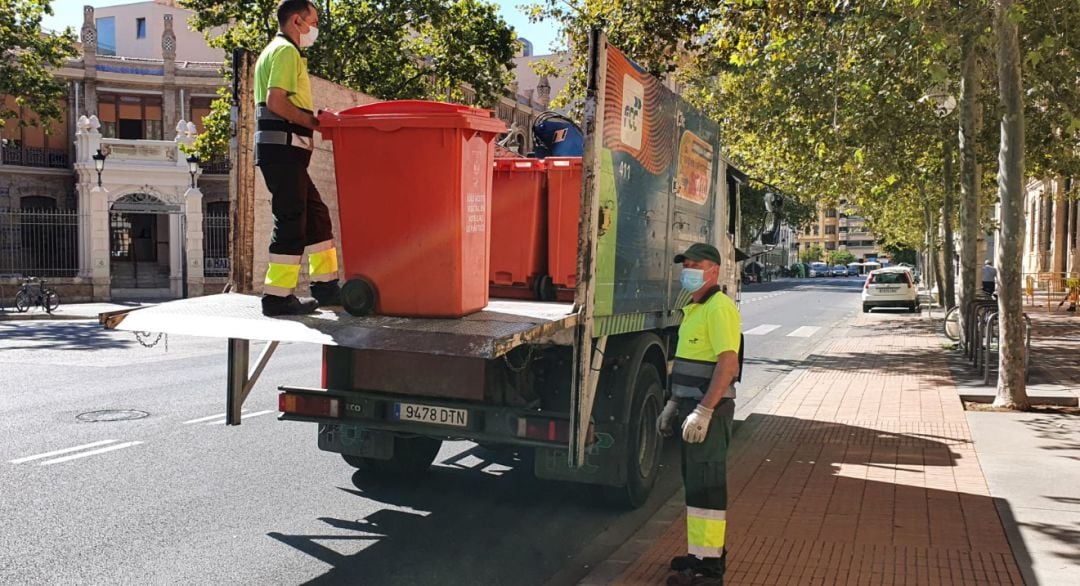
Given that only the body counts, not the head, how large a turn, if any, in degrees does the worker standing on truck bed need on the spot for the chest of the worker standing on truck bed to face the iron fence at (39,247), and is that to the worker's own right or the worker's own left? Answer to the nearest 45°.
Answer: approximately 90° to the worker's own left

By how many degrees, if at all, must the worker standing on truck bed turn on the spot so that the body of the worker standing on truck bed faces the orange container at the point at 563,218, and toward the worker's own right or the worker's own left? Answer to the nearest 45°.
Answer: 0° — they already face it

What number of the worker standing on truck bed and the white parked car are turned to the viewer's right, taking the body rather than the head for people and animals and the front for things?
1

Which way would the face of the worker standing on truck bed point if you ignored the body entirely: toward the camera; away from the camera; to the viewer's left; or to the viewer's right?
to the viewer's right

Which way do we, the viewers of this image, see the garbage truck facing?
facing away from the viewer and to the right of the viewer

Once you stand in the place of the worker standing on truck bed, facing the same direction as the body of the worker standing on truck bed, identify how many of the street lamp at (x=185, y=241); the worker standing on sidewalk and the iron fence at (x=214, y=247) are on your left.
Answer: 2

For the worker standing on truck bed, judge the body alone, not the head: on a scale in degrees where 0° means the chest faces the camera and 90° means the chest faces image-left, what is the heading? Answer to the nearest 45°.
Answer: approximately 270°

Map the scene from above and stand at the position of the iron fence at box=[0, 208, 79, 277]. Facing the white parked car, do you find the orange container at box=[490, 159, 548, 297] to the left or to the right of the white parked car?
right

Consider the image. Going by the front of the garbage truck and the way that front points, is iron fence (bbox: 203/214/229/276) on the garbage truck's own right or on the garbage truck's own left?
on the garbage truck's own left

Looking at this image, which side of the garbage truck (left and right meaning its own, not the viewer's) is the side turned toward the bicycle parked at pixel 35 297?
left

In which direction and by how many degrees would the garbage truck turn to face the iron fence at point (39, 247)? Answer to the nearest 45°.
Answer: approximately 90° to its left
